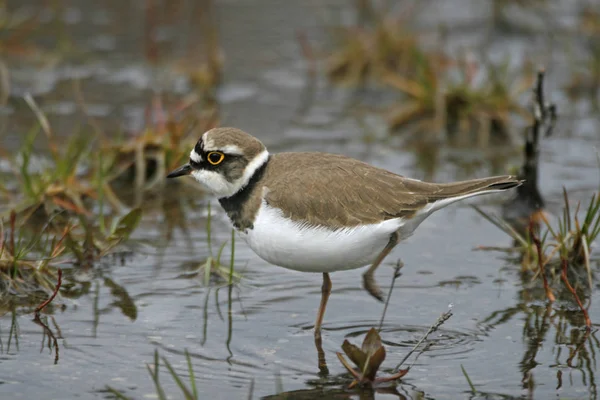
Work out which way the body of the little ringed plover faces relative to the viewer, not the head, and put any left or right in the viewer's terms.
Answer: facing to the left of the viewer

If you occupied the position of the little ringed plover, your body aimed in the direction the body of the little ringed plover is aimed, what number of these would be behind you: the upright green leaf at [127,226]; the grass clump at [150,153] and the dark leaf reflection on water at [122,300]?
0

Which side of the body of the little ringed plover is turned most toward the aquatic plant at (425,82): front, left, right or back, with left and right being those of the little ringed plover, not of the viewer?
right

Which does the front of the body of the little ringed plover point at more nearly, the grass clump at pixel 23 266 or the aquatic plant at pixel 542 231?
the grass clump

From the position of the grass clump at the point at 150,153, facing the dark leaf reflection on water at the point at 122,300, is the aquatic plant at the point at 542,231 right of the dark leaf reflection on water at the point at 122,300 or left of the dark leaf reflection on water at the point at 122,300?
left

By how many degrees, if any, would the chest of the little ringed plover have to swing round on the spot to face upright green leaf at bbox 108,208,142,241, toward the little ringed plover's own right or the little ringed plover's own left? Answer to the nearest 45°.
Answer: approximately 45° to the little ringed plover's own right

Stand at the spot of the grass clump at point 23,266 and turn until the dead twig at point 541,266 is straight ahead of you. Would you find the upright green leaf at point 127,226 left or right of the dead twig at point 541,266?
left

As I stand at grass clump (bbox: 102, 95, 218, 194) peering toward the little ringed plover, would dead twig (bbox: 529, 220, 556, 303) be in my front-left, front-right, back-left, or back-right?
front-left

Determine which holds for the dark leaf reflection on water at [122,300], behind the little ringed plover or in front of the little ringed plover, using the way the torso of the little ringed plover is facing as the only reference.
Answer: in front

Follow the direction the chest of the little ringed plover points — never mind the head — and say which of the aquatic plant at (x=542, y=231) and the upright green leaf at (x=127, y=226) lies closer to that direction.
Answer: the upright green leaf

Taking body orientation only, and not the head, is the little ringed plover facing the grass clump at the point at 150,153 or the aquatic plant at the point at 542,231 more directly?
the grass clump

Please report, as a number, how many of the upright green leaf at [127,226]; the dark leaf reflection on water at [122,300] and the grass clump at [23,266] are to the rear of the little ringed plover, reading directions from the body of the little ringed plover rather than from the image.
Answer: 0

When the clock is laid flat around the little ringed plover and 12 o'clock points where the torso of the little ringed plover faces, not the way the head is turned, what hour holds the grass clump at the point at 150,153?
The grass clump is roughly at 2 o'clock from the little ringed plover.

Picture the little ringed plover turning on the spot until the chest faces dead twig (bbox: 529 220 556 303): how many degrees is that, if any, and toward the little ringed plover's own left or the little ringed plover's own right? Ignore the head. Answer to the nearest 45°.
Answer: approximately 180°
